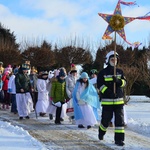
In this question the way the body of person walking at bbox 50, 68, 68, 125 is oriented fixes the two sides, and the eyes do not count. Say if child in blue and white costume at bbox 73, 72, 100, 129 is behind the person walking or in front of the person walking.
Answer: in front

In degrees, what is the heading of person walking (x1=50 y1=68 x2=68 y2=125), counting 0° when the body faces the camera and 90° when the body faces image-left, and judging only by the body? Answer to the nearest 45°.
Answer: approximately 315°

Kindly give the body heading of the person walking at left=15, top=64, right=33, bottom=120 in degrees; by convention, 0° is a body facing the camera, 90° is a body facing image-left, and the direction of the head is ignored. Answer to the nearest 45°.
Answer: approximately 315°

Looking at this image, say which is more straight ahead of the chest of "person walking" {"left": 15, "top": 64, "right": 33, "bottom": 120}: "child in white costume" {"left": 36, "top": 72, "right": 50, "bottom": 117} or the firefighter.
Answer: the firefighter

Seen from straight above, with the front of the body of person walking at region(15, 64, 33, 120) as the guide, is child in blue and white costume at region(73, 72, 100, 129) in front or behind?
in front

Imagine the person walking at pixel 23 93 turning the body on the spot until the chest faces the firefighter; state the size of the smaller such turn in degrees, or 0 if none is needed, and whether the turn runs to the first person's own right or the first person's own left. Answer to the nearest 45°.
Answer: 0° — they already face them

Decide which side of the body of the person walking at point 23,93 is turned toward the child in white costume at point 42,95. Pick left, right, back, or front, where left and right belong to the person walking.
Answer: left

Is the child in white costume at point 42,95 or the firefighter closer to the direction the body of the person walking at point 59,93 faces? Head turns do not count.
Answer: the firefighter

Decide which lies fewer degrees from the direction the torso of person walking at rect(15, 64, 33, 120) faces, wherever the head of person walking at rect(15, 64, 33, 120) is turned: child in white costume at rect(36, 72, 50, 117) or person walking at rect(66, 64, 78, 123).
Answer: the person walking
